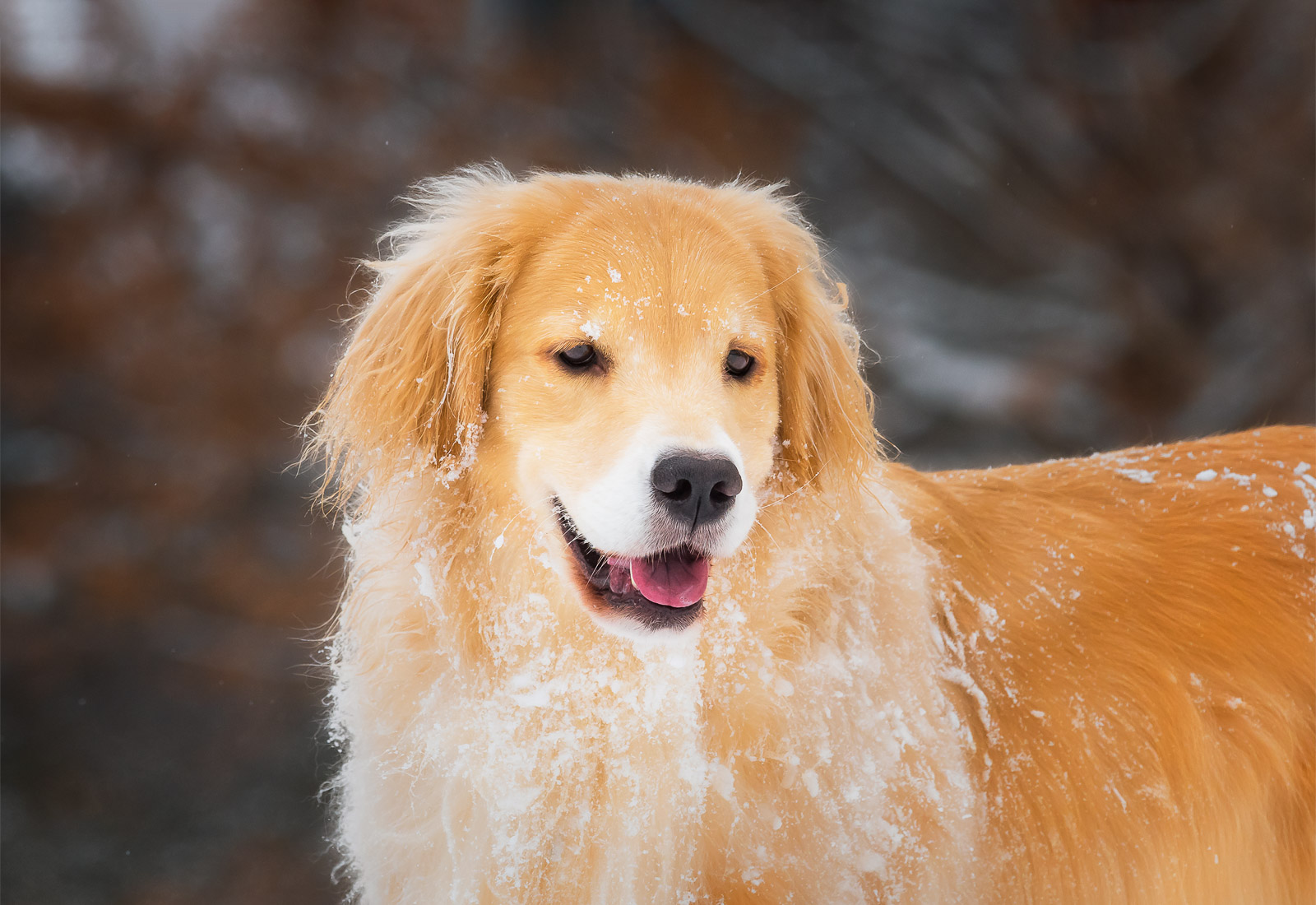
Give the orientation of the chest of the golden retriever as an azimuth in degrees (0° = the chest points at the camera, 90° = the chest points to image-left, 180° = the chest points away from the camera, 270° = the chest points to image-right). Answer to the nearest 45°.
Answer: approximately 45°
